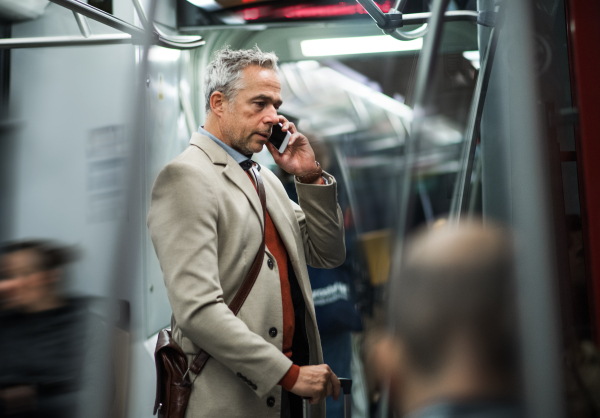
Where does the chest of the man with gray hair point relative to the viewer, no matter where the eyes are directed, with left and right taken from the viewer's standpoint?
facing the viewer and to the right of the viewer

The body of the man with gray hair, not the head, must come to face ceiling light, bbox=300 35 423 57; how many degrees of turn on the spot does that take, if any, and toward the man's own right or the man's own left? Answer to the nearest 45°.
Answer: approximately 135° to the man's own left
